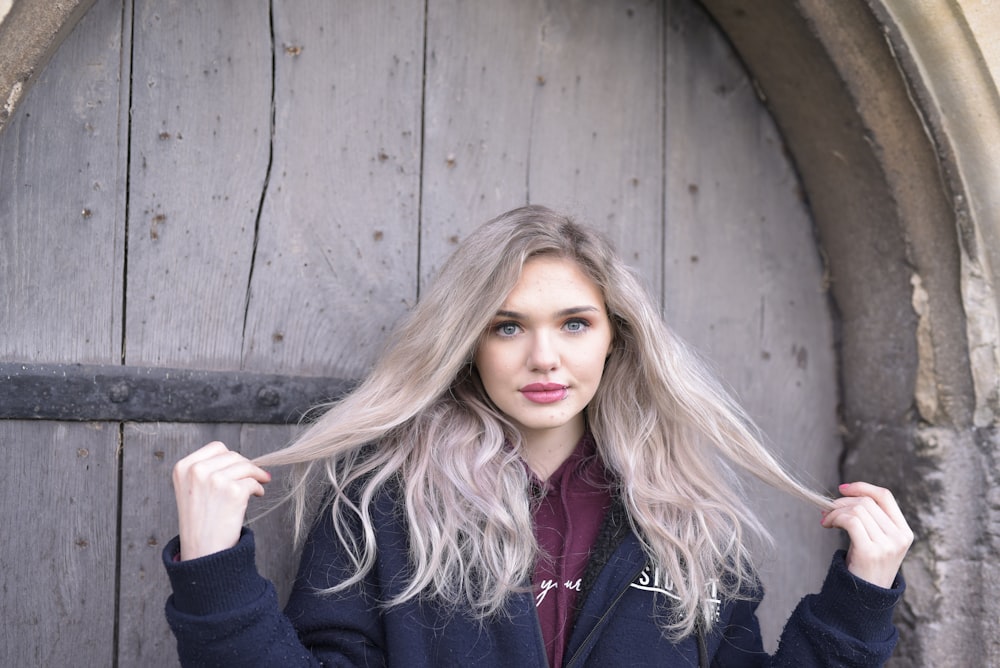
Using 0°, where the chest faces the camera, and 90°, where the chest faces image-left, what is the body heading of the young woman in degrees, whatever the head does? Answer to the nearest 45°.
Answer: approximately 0°
